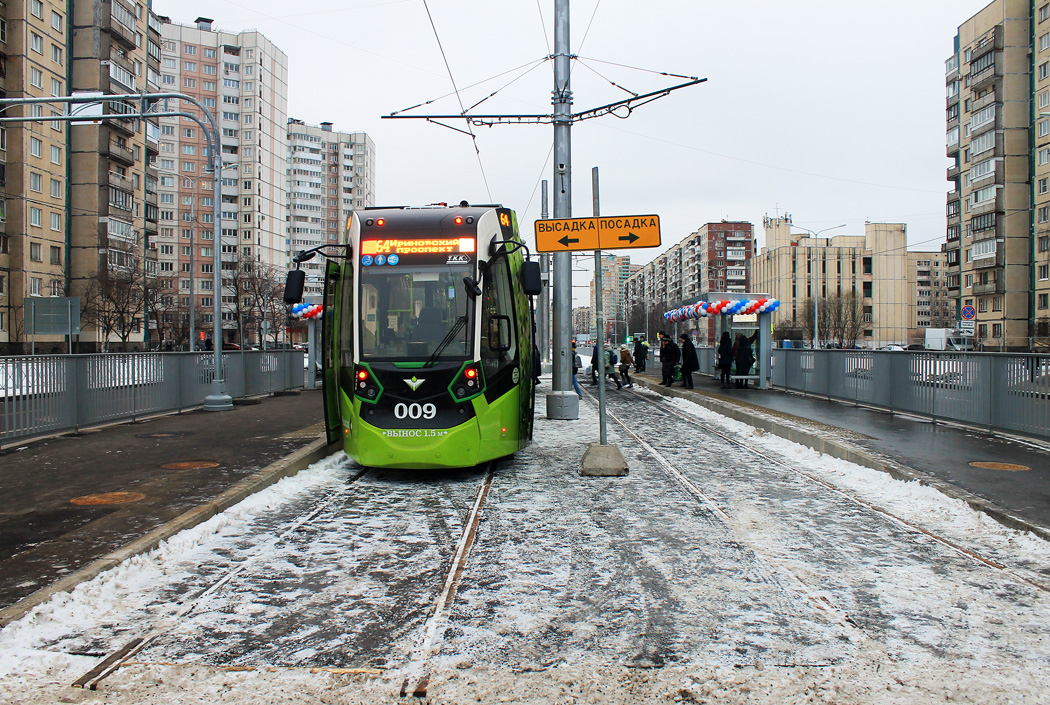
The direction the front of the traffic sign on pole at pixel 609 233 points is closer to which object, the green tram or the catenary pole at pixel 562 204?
the green tram

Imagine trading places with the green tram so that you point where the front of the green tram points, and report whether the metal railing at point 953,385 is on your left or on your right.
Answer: on your left

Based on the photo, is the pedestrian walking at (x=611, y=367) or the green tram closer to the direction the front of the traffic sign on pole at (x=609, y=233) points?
the green tram

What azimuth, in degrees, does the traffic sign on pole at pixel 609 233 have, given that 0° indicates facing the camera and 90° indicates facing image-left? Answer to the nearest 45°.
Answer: approximately 0°

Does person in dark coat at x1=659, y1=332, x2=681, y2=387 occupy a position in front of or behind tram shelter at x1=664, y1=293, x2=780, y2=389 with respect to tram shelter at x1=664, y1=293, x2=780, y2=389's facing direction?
in front

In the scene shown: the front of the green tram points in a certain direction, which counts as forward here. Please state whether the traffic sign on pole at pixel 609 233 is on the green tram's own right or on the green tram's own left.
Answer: on the green tram's own left

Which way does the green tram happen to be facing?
toward the camera

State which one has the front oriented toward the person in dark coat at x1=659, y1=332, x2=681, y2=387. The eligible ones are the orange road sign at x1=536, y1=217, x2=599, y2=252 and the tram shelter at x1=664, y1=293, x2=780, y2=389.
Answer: the tram shelter

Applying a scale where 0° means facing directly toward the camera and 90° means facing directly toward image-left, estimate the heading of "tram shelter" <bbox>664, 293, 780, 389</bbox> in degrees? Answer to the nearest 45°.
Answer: approximately 90°

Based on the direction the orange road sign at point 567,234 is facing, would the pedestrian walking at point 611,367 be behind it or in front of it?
behind

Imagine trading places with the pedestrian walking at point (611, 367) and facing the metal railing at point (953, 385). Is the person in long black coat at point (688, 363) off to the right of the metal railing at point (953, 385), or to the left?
left

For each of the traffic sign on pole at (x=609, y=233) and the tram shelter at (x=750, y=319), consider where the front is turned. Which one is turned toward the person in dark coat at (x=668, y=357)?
the tram shelter

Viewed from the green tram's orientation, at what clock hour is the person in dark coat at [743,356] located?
The person in dark coat is roughly at 7 o'clock from the green tram.

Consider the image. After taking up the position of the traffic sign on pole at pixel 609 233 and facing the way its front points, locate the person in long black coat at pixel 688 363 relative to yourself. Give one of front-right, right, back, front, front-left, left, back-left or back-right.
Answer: back

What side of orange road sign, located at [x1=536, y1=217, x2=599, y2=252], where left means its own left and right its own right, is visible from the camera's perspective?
front

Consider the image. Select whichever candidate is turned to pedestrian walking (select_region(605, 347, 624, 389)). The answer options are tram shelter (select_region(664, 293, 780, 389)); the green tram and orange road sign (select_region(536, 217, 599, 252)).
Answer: the tram shelter
